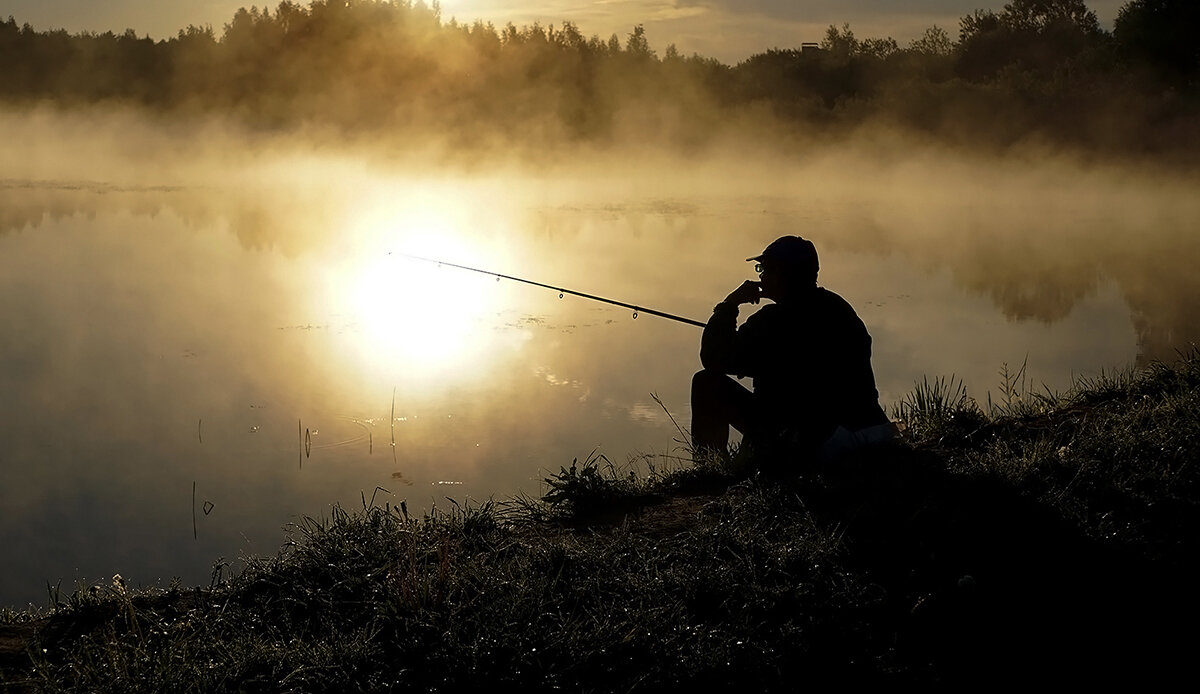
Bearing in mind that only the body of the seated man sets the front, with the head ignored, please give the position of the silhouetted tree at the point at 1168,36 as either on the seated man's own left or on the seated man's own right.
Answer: on the seated man's own right

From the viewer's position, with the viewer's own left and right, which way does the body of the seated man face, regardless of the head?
facing away from the viewer and to the left of the viewer

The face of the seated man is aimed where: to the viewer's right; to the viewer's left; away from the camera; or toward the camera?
to the viewer's left
